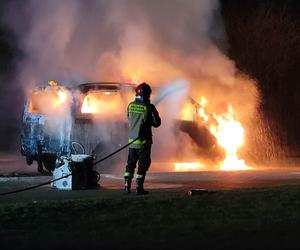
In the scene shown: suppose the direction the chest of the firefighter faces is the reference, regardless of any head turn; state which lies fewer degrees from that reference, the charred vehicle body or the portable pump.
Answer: the charred vehicle body

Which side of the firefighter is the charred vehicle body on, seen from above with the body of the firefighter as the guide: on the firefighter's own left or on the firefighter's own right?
on the firefighter's own left

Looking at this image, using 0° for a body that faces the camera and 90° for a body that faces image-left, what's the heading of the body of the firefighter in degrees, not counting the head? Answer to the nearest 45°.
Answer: approximately 225°

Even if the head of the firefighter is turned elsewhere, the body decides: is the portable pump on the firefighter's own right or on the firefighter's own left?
on the firefighter's own left
